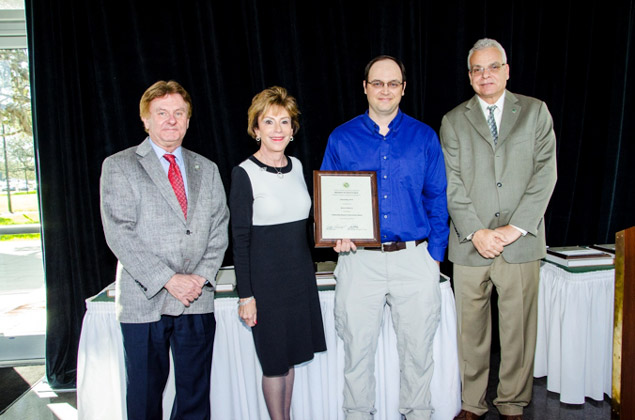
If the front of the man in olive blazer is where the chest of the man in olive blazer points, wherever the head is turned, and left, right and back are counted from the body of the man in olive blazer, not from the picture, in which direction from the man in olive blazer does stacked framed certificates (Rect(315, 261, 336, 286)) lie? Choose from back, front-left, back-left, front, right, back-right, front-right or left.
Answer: right

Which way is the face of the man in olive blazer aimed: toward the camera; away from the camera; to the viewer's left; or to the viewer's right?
toward the camera

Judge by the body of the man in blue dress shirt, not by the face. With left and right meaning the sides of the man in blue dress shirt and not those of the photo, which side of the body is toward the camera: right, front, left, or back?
front

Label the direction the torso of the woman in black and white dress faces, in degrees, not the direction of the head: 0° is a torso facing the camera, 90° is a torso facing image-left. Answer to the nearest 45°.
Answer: approximately 315°

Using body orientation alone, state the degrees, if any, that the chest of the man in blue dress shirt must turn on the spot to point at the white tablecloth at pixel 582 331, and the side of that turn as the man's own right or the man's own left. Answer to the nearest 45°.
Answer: approximately 135° to the man's own left

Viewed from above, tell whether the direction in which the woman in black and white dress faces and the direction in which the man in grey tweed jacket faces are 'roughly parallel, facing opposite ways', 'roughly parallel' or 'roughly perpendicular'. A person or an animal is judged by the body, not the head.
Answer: roughly parallel

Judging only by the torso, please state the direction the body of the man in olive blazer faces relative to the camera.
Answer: toward the camera

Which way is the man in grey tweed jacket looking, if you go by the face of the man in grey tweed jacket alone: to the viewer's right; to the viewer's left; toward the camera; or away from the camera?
toward the camera

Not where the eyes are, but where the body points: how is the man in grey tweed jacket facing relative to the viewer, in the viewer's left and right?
facing the viewer and to the right of the viewer

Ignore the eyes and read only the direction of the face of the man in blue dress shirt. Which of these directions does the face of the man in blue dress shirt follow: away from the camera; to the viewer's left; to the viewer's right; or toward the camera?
toward the camera

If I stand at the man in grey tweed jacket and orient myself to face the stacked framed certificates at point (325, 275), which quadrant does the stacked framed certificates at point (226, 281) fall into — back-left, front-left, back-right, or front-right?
front-left

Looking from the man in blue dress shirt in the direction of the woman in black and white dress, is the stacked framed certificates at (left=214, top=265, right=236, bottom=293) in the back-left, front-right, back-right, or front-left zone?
front-right

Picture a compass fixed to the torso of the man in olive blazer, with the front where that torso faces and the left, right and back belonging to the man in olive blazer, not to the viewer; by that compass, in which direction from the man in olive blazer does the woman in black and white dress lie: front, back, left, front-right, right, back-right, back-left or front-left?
front-right

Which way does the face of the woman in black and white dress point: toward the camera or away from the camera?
toward the camera
